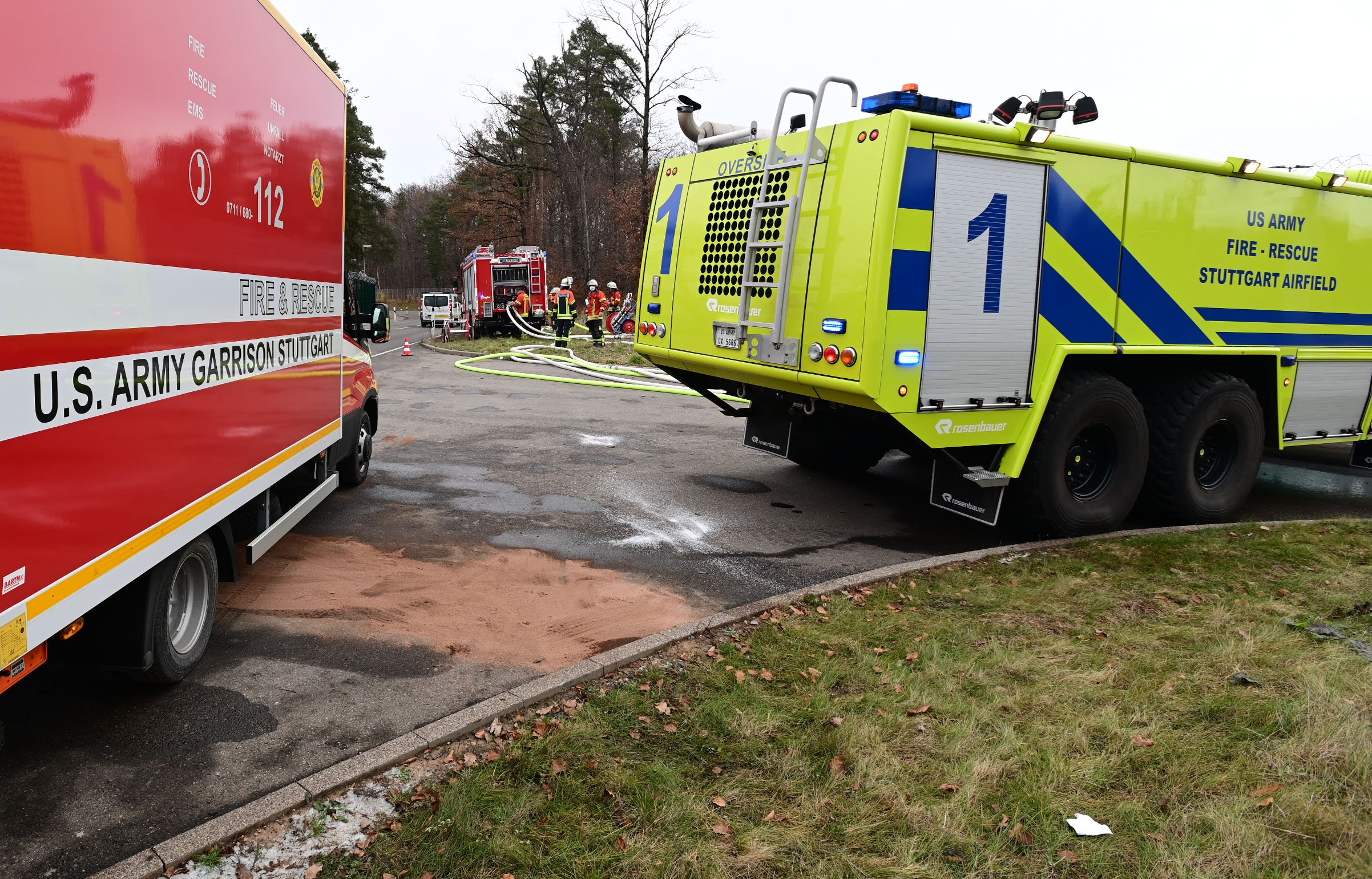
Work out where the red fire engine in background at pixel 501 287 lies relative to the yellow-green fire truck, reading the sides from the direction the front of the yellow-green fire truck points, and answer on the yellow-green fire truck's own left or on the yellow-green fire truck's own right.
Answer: on the yellow-green fire truck's own left

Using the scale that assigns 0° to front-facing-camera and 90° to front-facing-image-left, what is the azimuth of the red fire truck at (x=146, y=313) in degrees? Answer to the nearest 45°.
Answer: approximately 225°

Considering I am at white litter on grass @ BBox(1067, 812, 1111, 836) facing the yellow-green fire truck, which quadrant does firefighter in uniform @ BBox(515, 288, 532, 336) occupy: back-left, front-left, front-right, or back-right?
front-left

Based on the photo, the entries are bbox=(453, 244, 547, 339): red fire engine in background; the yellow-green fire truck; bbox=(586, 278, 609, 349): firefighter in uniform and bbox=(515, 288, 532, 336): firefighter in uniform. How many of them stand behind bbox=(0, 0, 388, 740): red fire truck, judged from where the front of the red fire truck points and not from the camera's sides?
0

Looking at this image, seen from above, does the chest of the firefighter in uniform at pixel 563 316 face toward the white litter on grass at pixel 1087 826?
no

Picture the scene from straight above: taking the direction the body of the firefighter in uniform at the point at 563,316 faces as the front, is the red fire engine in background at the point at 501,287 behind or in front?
in front

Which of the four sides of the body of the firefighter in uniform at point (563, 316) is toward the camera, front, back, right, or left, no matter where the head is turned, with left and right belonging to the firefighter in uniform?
back

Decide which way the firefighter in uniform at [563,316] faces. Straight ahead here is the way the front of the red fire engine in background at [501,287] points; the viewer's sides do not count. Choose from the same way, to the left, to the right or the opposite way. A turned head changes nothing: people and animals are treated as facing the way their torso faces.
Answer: the same way

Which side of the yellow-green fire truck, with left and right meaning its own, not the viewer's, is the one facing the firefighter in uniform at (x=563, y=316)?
left

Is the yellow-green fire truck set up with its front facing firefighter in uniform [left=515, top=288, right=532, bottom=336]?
no

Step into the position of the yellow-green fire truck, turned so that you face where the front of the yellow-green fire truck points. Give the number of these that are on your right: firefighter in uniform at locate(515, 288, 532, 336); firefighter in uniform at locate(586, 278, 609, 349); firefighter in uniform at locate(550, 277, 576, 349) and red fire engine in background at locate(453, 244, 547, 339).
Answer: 0

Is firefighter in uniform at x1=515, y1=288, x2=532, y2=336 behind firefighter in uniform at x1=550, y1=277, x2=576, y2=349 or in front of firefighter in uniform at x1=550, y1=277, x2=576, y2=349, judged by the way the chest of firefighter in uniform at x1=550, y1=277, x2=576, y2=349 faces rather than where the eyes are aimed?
in front

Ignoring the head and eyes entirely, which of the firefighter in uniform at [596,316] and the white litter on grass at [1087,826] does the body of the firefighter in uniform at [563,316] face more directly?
the firefighter in uniform

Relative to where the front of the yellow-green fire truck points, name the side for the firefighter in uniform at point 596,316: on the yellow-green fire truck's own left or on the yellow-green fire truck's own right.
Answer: on the yellow-green fire truck's own left

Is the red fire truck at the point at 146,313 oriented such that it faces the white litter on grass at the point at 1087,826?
no
